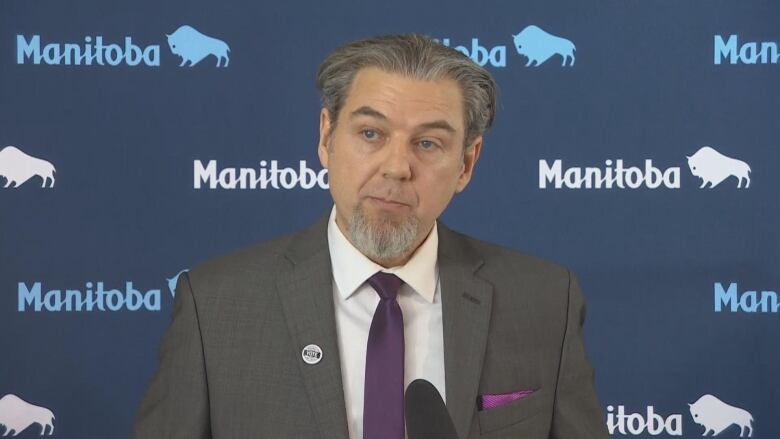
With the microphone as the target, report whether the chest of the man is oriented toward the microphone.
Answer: yes

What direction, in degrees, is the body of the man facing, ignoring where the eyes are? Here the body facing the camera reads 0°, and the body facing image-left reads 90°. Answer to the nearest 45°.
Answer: approximately 0°
